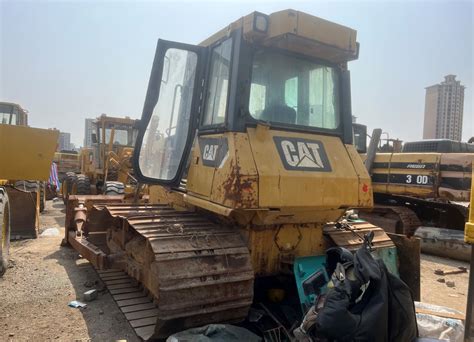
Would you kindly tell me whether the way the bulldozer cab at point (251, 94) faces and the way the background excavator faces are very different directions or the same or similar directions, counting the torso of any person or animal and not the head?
same or similar directions

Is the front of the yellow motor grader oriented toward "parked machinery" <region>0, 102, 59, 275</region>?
no

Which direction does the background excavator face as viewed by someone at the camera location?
facing away from the viewer and to the left of the viewer

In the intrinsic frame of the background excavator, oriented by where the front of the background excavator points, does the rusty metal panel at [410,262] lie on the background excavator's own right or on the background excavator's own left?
on the background excavator's own left

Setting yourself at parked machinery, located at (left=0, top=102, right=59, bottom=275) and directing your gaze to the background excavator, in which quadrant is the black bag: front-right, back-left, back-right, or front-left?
front-right

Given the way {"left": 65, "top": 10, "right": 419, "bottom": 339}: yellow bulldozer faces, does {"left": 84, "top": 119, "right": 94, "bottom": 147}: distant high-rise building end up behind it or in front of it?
in front

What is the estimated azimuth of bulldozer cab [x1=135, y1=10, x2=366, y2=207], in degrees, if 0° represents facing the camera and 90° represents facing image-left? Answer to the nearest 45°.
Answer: approximately 135°

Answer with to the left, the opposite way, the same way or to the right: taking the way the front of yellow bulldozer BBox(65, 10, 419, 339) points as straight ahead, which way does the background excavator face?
the same way

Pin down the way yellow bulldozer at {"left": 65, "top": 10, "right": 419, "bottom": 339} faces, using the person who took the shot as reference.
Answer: facing away from the viewer and to the left of the viewer

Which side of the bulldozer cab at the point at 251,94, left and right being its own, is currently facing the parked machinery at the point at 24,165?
front

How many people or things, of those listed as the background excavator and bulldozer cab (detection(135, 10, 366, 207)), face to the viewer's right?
0

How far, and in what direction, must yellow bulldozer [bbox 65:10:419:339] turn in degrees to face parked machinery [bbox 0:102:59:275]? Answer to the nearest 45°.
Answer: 0° — it already faces it
